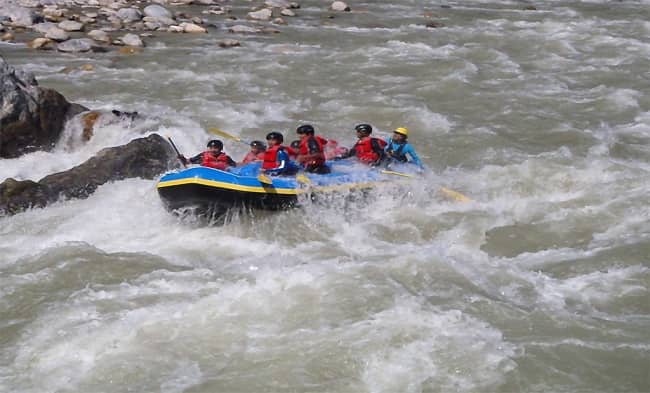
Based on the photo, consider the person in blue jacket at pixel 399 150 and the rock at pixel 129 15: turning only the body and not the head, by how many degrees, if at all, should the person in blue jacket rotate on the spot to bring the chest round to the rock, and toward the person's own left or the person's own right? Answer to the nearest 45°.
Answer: approximately 90° to the person's own right

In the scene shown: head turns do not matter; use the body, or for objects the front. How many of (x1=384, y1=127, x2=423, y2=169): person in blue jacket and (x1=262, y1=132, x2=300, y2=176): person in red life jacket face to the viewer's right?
0

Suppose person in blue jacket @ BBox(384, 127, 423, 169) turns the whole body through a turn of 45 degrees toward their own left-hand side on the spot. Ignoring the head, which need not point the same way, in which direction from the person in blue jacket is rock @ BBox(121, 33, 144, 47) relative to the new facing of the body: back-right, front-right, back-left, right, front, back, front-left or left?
back-right

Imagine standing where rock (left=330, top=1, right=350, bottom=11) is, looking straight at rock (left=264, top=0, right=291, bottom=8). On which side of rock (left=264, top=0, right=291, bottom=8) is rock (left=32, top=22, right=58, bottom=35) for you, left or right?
left

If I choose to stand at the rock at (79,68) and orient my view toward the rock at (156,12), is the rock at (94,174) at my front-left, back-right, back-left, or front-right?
back-right

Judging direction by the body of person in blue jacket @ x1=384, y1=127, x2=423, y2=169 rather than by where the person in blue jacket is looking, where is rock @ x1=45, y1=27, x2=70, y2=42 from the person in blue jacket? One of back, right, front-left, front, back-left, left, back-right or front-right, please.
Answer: right

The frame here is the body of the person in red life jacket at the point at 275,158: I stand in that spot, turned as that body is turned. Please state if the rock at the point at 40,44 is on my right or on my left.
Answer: on my right

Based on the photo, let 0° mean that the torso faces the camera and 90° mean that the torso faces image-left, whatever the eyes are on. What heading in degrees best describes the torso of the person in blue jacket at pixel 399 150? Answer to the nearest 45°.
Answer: approximately 45°

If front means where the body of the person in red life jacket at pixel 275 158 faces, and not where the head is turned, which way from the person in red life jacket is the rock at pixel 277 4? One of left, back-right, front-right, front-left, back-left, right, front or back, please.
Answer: back-right

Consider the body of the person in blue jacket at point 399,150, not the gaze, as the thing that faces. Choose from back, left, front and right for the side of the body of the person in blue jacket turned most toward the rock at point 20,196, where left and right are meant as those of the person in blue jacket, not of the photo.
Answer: front

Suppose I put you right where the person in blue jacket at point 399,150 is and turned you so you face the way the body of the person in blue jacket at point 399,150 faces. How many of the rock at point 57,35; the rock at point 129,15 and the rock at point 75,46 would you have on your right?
3
